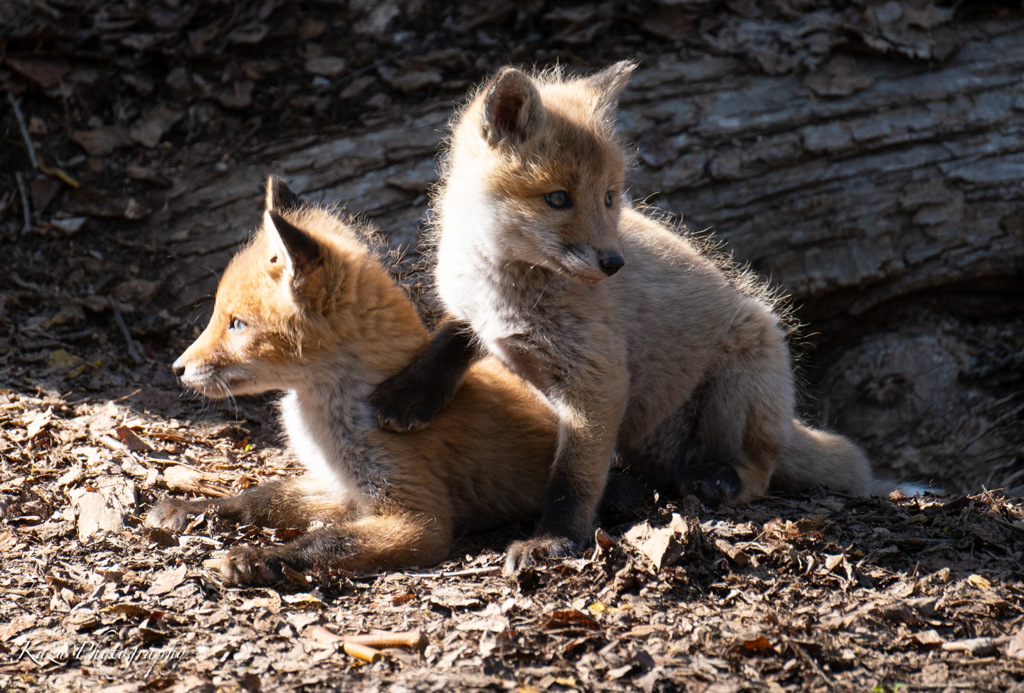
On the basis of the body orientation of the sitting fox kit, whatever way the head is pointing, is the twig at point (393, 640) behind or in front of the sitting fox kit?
in front

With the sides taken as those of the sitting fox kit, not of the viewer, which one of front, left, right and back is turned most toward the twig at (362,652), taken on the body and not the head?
front

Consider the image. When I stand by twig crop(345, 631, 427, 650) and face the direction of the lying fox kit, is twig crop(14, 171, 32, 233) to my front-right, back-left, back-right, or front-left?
front-left

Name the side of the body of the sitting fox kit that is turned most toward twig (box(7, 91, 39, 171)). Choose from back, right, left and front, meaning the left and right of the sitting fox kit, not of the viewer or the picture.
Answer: right

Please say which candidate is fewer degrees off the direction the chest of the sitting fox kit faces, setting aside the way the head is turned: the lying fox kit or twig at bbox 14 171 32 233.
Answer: the lying fox kit

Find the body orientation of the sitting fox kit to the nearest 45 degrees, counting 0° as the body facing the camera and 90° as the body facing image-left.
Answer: approximately 45°

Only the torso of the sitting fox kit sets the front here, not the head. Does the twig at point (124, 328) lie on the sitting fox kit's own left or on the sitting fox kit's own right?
on the sitting fox kit's own right

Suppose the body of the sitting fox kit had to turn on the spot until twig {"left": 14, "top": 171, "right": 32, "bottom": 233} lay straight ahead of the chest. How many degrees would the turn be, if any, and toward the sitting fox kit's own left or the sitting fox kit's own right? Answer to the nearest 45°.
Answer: approximately 90° to the sitting fox kit's own right
